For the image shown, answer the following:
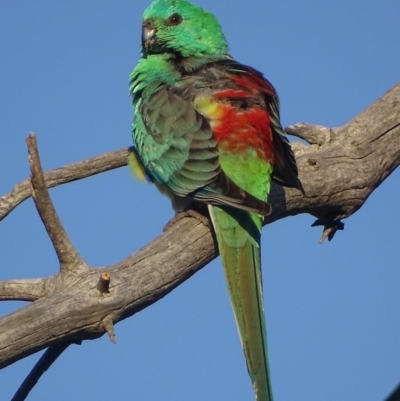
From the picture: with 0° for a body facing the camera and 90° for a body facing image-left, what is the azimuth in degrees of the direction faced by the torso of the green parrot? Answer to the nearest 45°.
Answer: approximately 135°

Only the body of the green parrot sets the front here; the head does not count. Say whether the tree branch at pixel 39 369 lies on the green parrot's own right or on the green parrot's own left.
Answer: on the green parrot's own left
